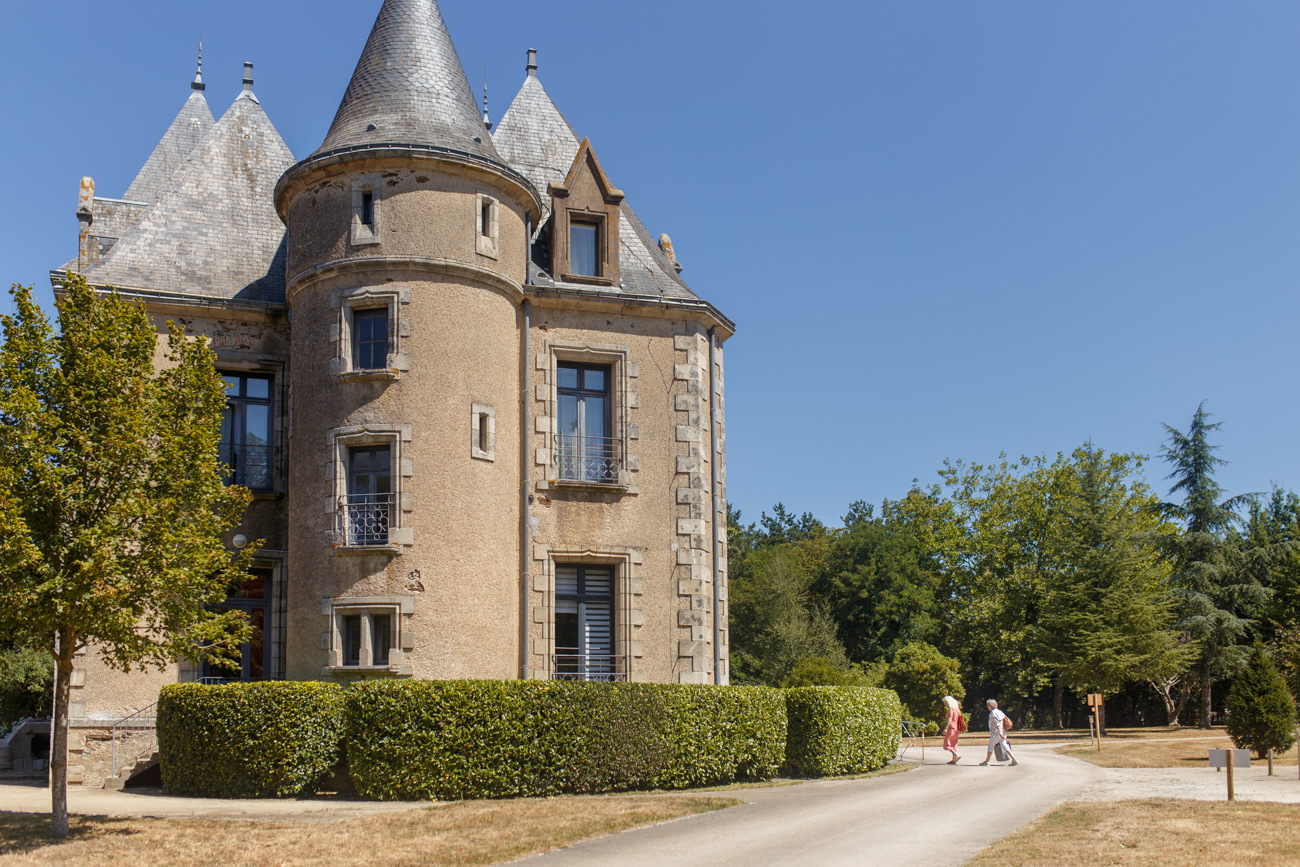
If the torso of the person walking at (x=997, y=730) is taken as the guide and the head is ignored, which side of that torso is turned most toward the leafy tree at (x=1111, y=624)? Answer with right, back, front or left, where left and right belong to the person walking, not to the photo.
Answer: right

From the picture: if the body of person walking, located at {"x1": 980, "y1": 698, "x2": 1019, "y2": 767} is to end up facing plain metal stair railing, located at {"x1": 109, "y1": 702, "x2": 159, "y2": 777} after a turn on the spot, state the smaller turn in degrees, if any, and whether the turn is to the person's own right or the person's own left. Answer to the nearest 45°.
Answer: approximately 45° to the person's own left

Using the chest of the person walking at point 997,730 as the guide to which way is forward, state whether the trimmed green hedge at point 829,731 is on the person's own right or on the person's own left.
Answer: on the person's own left

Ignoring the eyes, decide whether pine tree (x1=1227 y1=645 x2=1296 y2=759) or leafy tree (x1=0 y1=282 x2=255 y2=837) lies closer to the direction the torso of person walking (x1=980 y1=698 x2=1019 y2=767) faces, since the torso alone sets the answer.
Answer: the leafy tree

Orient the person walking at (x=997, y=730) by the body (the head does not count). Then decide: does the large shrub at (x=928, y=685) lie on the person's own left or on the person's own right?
on the person's own right

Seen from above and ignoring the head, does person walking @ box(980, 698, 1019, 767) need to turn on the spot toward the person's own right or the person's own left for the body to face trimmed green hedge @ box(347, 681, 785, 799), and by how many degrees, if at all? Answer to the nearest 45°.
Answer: approximately 45° to the person's own left

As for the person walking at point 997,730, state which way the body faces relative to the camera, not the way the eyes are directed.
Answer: to the viewer's left

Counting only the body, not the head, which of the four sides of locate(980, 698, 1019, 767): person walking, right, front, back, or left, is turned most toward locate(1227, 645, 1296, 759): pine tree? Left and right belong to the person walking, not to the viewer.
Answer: back
